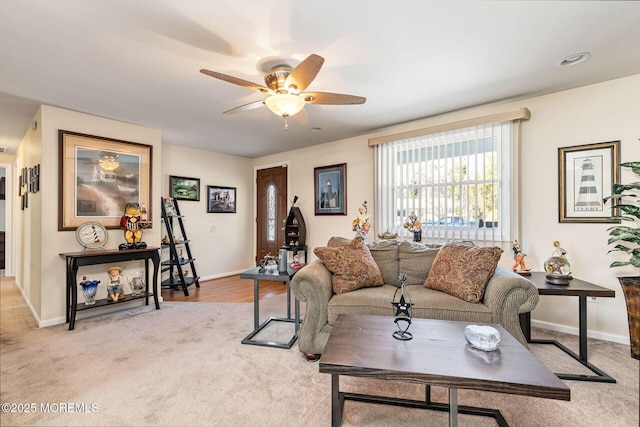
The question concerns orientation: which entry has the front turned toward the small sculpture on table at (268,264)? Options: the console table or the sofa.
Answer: the console table

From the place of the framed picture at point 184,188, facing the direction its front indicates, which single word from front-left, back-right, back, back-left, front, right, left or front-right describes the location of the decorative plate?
right

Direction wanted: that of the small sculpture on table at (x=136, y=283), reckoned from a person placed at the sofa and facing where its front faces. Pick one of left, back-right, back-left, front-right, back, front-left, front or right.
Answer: right

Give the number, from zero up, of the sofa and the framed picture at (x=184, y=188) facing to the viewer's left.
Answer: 0

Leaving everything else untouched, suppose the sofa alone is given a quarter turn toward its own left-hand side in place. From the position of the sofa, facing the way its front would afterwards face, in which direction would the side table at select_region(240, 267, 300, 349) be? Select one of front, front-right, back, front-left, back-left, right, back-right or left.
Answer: back

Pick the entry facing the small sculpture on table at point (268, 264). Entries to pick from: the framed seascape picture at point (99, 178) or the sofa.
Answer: the framed seascape picture

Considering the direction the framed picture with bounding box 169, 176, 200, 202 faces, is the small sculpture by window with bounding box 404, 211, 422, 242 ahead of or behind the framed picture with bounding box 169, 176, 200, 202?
ahead

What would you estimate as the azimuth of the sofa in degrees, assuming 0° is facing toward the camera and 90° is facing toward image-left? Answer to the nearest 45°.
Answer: approximately 0°

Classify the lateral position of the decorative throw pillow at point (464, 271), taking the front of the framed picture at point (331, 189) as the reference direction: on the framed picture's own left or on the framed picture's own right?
on the framed picture's own left

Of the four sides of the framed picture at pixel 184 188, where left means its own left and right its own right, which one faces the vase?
front

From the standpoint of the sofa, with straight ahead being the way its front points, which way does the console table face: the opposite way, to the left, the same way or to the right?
to the left

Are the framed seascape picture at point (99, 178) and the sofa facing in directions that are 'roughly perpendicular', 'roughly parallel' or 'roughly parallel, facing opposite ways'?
roughly perpendicular

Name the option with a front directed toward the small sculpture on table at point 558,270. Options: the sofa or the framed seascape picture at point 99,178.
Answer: the framed seascape picture

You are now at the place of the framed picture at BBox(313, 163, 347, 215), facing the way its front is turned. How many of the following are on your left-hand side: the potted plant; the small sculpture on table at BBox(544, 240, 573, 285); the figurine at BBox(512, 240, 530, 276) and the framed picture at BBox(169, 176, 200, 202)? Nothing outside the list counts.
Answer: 3
